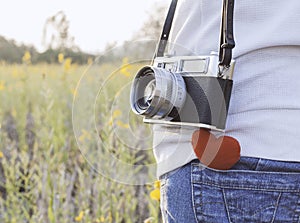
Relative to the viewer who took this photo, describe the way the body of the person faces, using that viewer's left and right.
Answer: facing away from the viewer and to the left of the viewer

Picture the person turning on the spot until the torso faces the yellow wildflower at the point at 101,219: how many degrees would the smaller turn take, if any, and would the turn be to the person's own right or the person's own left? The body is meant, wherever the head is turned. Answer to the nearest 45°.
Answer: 0° — they already face it
